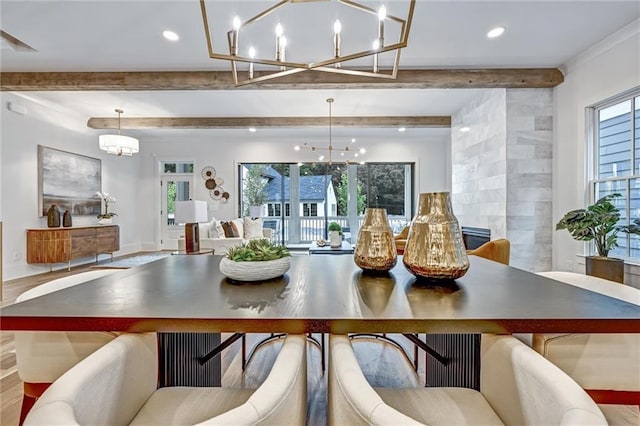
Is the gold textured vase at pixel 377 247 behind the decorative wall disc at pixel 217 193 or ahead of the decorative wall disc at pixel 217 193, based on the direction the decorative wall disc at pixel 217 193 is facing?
ahead

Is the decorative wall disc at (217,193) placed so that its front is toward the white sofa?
yes

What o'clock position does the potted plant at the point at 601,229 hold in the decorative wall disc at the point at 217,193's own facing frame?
The potted plant is roughly at 11 o'clock from the decorative wall disc.

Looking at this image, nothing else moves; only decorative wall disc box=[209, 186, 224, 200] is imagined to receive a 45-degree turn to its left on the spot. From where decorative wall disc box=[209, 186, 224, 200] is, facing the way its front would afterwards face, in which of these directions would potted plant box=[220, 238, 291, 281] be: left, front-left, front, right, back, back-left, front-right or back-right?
front-right

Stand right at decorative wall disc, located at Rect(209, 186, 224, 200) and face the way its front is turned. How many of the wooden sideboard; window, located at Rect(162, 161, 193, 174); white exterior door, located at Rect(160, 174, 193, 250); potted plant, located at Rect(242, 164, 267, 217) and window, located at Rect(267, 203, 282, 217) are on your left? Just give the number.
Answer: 2

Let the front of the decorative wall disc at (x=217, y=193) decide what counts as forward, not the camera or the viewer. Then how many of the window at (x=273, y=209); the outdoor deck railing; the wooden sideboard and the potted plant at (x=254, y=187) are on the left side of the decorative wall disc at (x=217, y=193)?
3

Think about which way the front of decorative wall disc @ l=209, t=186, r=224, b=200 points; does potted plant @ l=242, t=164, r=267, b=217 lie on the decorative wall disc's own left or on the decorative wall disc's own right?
on the decorative wall disc's own left

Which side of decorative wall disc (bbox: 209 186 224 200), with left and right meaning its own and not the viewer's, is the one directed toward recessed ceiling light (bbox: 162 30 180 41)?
front

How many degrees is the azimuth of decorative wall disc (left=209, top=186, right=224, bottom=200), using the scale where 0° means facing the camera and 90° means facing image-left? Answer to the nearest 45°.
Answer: approximately 0°

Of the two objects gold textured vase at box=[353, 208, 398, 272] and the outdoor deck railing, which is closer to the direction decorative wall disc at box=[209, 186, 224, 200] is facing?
the gold textured vase

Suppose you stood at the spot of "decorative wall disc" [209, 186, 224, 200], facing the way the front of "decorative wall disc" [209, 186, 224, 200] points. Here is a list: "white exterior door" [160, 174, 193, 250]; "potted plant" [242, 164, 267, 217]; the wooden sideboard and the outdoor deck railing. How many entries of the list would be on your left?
2

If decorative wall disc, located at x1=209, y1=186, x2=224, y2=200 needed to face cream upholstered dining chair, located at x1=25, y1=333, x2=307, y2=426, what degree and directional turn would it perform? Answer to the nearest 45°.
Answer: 0° — it already faces it

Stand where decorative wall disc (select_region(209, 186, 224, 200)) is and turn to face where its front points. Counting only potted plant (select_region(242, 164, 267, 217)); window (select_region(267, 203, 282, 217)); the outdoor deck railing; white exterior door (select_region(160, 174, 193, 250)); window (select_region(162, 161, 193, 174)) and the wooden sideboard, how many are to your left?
3

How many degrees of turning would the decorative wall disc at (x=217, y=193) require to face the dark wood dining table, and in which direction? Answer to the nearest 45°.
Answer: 0° — it already faces it
